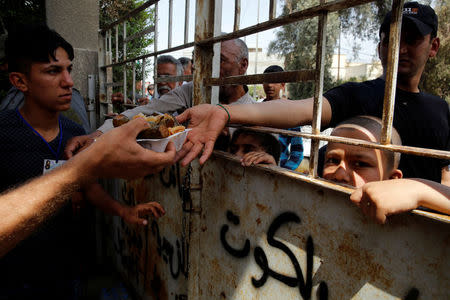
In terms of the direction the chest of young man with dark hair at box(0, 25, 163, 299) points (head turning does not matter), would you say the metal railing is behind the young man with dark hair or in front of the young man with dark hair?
in front

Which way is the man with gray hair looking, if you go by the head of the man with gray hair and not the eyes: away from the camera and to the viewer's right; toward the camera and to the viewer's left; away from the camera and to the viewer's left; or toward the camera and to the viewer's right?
toward the camera and to the viewer's left

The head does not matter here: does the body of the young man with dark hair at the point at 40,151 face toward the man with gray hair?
no

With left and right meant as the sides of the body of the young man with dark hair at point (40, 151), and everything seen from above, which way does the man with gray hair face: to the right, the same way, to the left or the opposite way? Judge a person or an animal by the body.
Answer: to the right

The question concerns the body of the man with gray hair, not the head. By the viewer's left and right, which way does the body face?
facing the viewer and to the left of the viewer

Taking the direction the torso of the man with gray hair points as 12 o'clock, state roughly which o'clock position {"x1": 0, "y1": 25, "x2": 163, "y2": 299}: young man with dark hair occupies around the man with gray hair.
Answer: The young man with dark hair is roughly at 1 o'clock from the man with gray hair.

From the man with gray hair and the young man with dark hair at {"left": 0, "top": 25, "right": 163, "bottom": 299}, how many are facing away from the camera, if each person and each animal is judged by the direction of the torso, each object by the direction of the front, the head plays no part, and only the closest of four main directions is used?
0

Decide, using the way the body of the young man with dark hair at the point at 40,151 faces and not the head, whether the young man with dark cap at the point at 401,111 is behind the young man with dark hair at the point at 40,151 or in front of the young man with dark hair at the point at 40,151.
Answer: in front
